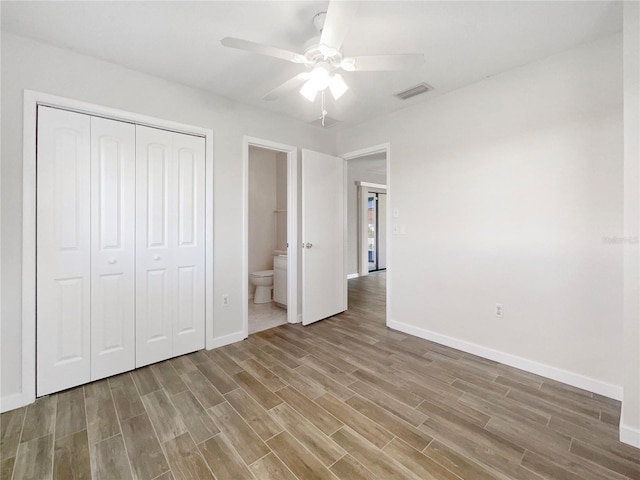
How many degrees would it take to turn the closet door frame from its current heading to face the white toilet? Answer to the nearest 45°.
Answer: approximately 90° to its left

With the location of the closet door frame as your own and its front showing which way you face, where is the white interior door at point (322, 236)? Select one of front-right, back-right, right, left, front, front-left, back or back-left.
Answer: front-left

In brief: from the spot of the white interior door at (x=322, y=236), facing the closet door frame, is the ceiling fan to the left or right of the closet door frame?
left

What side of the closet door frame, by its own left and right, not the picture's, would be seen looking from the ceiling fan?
front

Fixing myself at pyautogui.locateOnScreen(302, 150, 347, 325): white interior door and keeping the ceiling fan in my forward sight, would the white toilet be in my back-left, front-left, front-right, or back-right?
back-right

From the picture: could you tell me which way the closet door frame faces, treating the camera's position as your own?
facing the viewer and to the right of the viewer

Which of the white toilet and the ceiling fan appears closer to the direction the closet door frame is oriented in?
the ceiling fan

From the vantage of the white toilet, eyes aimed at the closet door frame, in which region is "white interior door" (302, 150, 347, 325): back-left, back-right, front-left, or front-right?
front-left

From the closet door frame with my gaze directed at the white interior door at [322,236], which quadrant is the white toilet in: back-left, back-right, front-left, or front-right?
front-left
